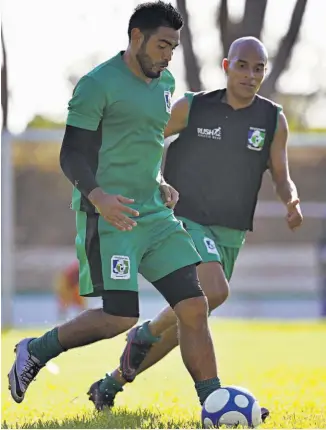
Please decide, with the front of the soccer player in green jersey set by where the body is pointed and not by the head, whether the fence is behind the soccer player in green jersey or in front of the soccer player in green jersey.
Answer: behind

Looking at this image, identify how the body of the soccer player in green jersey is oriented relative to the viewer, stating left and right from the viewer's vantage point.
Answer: facing the viewer and to the right of the viewer

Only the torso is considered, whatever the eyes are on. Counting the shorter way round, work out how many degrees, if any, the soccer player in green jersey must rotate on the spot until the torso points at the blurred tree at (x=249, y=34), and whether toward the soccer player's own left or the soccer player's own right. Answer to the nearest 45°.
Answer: approximately 135° to the soccer player's own left

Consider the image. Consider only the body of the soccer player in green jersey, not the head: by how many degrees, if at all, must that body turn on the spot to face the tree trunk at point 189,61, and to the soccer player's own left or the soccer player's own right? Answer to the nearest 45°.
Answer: approximately 135° to the soccer player's own left

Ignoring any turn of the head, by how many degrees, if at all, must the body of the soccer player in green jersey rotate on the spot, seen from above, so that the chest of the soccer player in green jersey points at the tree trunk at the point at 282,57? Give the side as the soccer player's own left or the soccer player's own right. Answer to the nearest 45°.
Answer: approximately 135° to the soccer player's own left
